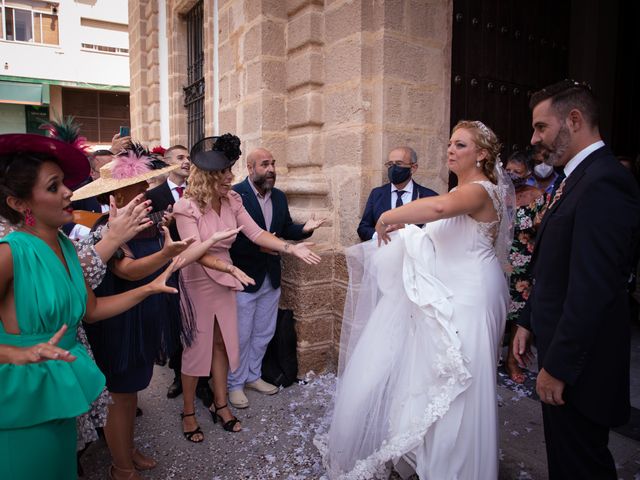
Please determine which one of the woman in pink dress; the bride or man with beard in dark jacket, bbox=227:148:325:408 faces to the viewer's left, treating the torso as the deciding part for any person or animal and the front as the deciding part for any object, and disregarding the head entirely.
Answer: the bride

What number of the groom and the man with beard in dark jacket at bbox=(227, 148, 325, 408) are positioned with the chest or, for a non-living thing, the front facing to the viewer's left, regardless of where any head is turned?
1

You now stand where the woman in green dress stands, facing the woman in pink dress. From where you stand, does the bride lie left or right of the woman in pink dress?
right

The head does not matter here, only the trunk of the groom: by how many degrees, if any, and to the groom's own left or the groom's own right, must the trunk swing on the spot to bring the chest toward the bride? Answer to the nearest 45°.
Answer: approximately 45° to the groom's own right

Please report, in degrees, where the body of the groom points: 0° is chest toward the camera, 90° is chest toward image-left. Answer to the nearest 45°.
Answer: approximately 90°

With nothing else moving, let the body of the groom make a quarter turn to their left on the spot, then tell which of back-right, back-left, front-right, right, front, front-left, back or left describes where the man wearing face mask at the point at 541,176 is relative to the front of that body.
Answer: back

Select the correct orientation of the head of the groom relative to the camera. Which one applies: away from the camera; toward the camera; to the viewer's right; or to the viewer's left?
to the viewer's left

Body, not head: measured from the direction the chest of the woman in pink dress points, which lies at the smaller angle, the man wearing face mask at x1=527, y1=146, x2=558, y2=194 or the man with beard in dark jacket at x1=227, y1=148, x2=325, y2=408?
the man wearing face mask

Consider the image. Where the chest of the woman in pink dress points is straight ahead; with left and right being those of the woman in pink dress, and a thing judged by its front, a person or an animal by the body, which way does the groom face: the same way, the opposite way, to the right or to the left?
the opposite way

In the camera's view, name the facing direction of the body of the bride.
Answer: to the viewer's left

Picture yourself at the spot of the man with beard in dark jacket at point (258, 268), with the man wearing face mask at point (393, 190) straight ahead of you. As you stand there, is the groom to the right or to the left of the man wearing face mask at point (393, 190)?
right

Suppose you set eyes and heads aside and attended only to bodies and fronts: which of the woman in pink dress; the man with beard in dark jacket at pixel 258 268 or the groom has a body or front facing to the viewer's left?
the groom

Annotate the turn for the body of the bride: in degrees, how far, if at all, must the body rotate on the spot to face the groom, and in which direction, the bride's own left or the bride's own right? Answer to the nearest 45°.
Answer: approximately 135° to the bride's own left

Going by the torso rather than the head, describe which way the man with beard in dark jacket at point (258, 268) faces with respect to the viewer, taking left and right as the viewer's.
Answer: facing the viewer and to the right of the viewer

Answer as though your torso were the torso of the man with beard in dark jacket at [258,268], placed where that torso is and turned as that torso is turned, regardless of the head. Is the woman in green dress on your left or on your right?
on your right

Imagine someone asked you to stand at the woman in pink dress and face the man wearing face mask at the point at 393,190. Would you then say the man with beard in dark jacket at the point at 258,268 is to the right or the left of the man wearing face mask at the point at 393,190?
left

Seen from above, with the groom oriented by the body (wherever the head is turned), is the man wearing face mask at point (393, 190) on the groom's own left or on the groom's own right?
on the groom's own right

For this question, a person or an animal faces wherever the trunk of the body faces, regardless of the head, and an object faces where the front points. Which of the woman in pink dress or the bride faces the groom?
the woman in pink dress
